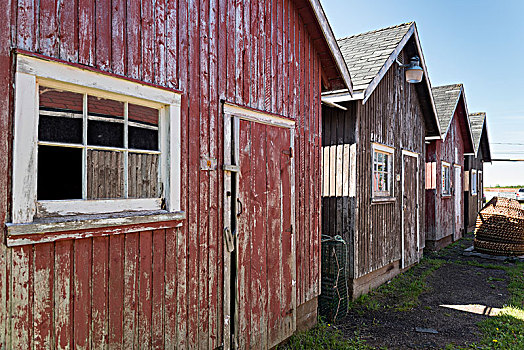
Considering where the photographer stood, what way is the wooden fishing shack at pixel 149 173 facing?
facing the viewer and to the right of the viewer

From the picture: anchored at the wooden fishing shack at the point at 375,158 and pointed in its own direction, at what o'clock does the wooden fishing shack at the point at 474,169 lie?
the wooden fishing shack at the point at 474,169 is roughly at 8 o'clock from the wooden fishing shack at the point at 375,158.

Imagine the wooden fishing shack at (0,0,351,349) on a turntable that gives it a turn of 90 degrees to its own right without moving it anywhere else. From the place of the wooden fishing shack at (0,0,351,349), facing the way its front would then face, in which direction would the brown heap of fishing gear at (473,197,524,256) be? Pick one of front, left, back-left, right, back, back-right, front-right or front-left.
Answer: back

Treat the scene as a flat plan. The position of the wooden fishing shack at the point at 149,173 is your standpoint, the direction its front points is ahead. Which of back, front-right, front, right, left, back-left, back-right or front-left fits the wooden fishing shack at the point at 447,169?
left

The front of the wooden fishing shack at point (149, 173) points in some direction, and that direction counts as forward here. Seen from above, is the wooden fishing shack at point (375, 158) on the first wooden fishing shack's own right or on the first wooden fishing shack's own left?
on the first wooden fishing shack's own left

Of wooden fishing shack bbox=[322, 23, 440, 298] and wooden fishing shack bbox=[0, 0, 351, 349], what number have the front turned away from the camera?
0

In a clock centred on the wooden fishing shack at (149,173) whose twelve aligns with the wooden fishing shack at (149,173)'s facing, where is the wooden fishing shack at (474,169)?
the wooden fishing shack at (474,169) is roughly at 9 o'clock from the wooden fishing shack at (149,173).

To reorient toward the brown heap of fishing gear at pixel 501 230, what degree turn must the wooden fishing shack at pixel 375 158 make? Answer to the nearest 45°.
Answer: approximately 90° to its left

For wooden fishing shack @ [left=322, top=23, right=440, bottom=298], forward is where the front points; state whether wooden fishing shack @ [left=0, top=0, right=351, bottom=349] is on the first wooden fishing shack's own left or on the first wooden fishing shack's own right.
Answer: on the first wooden fishing shack's own right
